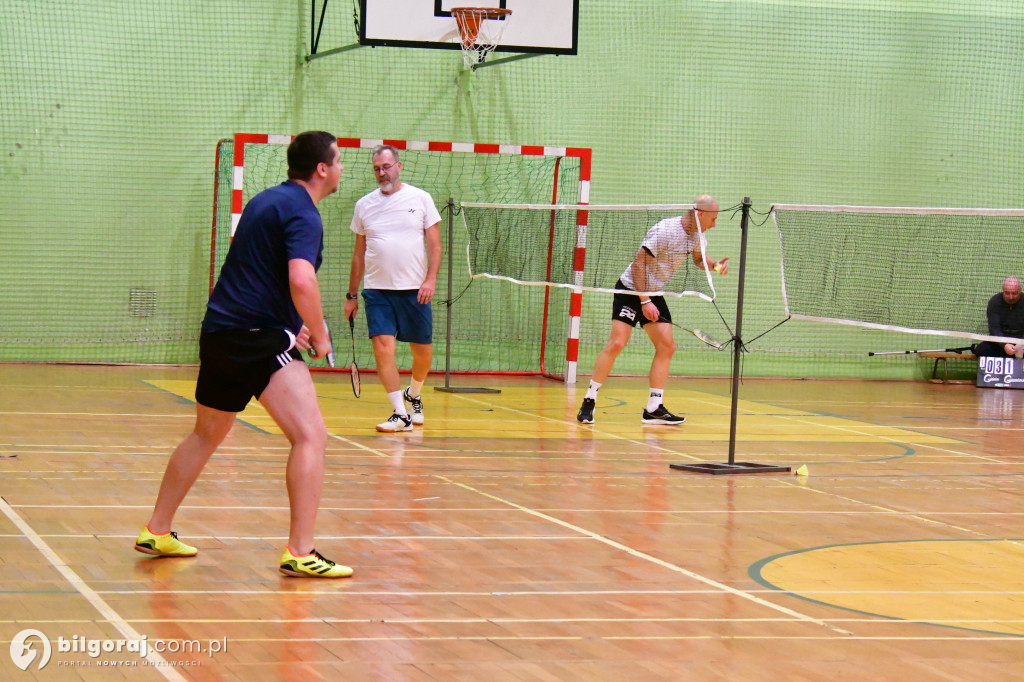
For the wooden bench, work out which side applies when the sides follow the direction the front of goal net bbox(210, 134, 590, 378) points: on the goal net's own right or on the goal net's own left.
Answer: on the goal net's own left

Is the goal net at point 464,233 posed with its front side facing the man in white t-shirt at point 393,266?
yes

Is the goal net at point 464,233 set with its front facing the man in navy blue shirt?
yes

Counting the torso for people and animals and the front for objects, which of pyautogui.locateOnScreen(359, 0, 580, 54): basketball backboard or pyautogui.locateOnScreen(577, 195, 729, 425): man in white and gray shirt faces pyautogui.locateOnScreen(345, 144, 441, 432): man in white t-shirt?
the basketball backboard

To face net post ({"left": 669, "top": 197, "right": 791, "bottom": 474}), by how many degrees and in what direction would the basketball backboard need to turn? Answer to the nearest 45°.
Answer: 0° — it already faces it

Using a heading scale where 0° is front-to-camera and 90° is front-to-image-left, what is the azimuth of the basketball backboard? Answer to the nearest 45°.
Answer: approximately 0°

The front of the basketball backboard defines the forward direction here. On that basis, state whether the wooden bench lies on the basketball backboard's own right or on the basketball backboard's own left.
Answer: on the basketball backboard's own left

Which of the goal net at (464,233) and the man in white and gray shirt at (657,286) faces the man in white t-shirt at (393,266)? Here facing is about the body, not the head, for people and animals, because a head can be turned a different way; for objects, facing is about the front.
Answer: the goal net

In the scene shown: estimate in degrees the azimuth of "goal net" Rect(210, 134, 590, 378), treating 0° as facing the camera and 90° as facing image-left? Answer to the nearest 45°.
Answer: approximately 0°
